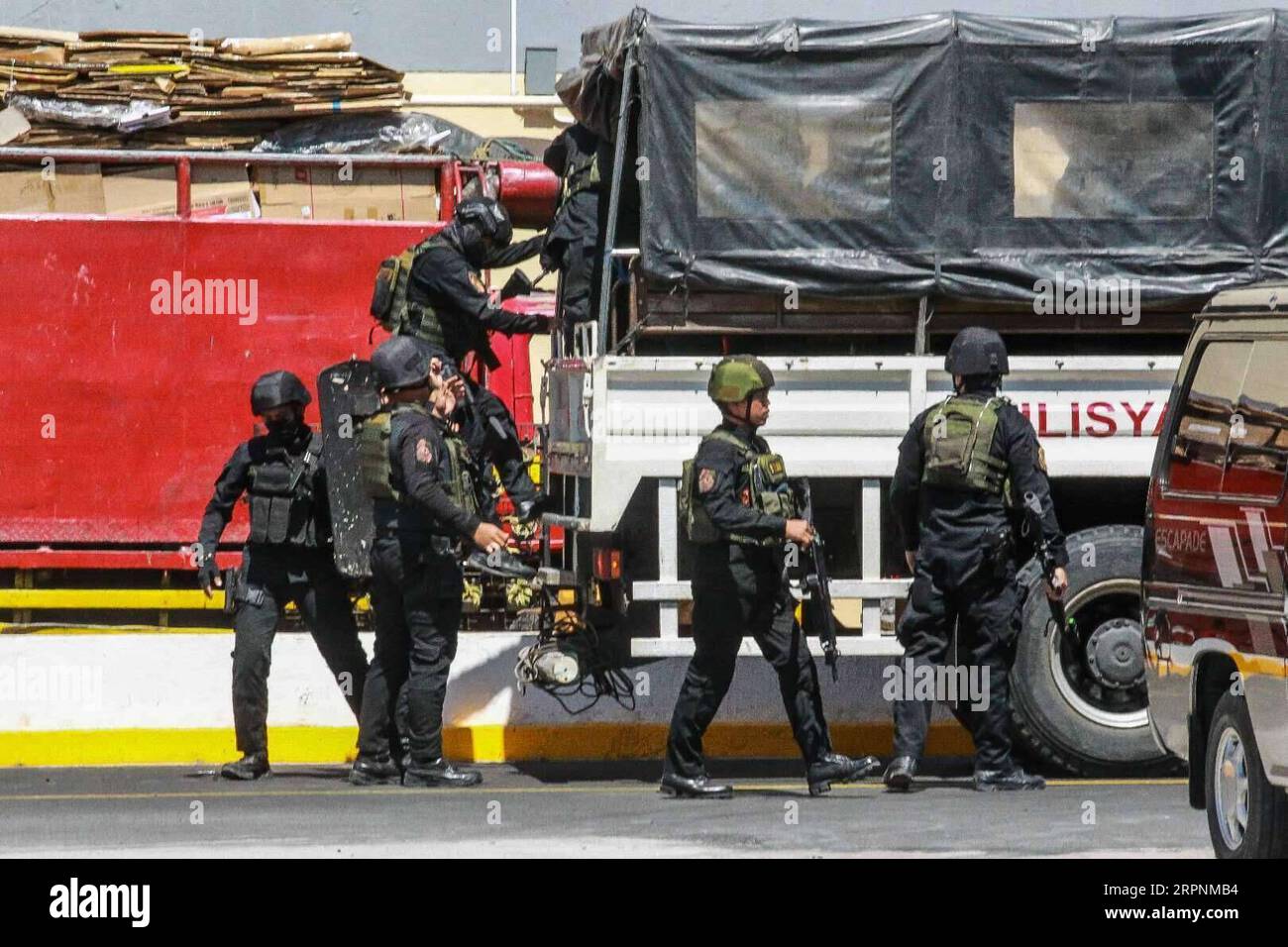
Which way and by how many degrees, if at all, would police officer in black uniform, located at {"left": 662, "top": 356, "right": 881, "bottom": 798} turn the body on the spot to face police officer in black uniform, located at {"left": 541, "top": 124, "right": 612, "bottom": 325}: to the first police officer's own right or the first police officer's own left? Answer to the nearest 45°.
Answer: approximately 135° to the first police officer's own left

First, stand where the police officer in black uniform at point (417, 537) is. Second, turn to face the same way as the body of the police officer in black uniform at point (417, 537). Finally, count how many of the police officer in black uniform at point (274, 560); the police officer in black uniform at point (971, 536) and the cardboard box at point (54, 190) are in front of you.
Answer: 1

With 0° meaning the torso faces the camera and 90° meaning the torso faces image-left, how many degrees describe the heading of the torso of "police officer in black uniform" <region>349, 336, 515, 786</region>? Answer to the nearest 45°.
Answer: approximately 270°

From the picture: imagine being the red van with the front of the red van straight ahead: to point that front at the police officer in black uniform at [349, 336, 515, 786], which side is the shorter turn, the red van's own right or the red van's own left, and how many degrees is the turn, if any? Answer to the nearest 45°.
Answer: approximately 180°

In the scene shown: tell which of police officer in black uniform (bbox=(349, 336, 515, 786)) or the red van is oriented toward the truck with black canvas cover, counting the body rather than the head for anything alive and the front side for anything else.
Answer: the police officer in black uniform

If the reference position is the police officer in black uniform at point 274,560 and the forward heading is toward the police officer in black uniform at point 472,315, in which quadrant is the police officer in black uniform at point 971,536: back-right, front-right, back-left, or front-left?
front-right

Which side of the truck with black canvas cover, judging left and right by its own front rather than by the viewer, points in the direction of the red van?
right

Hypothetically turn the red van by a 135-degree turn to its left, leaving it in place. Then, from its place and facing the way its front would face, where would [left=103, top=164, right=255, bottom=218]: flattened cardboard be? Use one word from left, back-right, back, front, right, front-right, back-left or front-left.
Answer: front-left

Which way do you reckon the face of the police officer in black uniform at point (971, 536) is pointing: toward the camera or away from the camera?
away from the camera

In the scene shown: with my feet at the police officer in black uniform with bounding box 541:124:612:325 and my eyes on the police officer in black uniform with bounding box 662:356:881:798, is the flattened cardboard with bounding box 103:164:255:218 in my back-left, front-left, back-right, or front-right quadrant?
back-right

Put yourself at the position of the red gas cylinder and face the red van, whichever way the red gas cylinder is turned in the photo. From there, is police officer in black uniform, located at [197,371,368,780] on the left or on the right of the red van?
right

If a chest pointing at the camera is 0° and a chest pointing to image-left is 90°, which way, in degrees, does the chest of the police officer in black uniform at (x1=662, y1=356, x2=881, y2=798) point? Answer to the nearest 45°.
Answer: approximately 270°

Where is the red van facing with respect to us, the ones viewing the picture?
facing the viewer and to the right of the viewer

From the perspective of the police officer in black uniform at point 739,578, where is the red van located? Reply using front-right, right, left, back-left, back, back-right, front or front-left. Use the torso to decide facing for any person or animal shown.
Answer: front-right

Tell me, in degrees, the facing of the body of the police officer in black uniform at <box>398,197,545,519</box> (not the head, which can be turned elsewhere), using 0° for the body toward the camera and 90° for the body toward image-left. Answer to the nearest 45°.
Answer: approximately 270°

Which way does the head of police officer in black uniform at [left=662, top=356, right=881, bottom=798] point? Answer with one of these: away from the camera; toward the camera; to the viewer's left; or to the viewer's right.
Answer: to the viewer's right

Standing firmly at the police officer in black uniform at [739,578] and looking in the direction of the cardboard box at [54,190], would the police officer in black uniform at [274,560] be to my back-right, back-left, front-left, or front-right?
front-left
